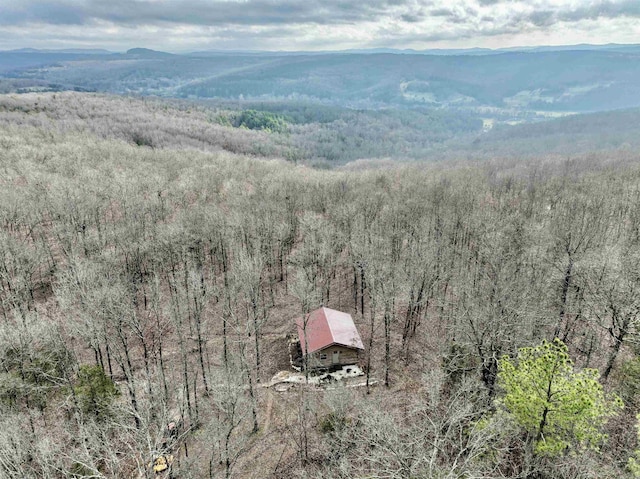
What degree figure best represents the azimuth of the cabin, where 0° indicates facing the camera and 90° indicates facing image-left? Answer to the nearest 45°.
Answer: approximately 0°
